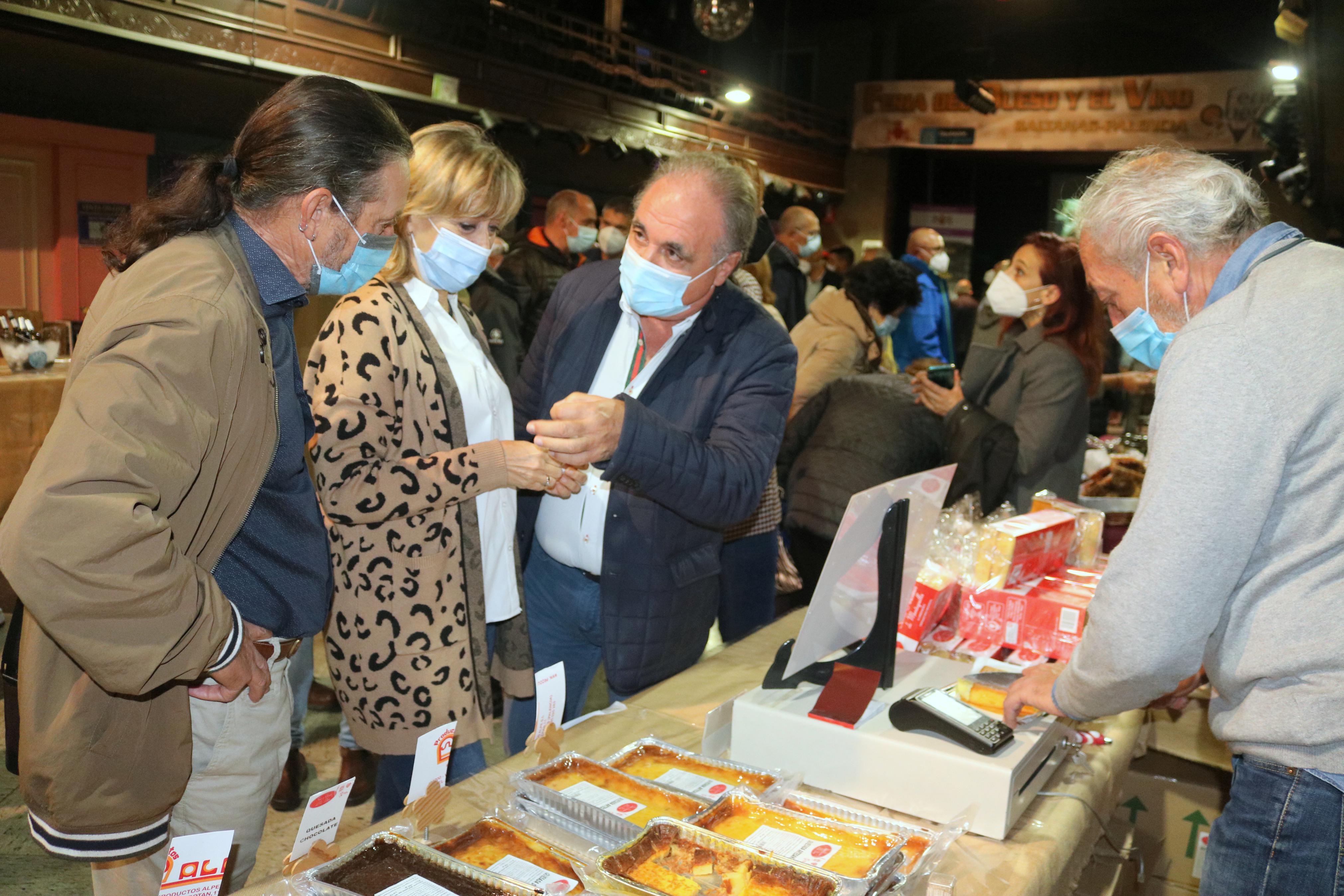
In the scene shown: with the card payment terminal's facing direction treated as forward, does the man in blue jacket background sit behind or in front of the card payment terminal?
behind

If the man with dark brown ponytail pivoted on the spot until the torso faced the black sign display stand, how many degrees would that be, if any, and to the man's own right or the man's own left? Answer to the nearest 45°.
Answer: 0° — they already face it

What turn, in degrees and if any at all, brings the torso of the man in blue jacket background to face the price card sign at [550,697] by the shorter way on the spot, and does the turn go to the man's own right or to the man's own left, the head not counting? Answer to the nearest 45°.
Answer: approximately 90° to the man's own right

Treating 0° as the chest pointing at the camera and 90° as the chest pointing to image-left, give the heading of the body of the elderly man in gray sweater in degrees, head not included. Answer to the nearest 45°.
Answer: approximately 90°

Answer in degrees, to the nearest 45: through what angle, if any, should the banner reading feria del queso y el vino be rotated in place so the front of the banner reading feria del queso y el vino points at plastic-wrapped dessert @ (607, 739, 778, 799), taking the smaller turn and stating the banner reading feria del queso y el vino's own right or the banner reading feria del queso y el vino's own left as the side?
0° — it already faces it

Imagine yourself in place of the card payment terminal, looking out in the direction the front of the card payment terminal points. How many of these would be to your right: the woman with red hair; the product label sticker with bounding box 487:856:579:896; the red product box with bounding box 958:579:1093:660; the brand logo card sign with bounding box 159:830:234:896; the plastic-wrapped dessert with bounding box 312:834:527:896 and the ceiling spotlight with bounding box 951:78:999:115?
3

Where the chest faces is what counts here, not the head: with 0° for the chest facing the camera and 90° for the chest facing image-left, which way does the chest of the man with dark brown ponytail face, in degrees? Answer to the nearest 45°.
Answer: approximately 270°
